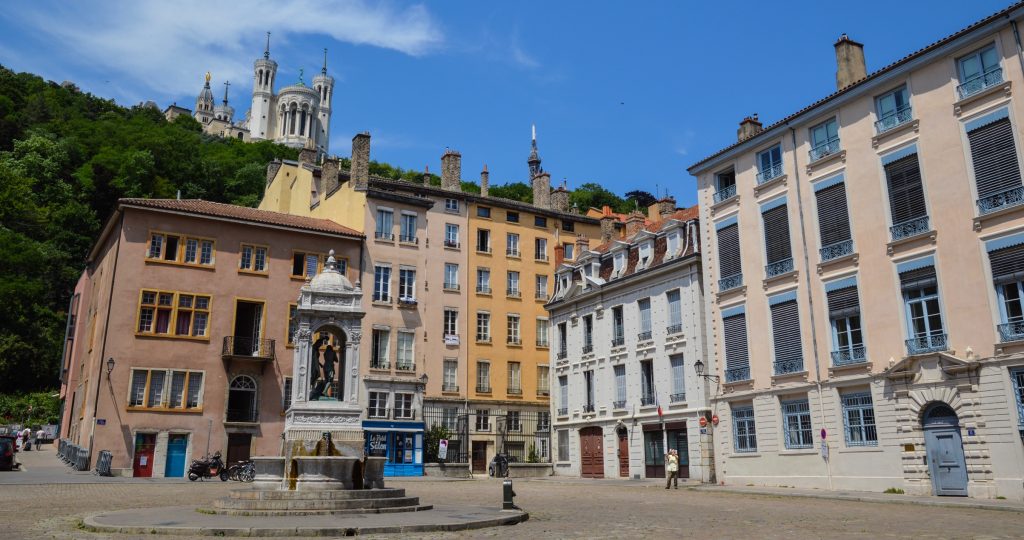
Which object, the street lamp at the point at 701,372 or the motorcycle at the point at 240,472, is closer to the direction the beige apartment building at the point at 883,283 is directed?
the motorcycle

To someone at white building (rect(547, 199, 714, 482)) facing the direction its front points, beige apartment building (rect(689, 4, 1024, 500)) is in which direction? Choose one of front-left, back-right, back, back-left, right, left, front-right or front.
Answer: left

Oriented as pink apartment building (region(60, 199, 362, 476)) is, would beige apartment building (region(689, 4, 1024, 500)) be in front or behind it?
in front

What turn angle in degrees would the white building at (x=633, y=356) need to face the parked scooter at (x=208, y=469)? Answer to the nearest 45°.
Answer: approximately 45° to its right

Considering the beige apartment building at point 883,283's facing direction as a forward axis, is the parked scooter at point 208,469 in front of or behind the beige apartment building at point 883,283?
in front

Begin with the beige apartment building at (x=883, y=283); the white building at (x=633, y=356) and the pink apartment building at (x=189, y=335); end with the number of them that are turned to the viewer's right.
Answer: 0

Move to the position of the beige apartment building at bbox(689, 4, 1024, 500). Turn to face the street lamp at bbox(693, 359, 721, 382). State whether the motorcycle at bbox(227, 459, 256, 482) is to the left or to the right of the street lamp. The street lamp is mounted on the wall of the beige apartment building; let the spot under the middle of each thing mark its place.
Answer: left

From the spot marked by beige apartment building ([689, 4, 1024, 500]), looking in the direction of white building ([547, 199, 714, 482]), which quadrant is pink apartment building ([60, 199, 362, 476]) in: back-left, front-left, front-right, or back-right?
front-left

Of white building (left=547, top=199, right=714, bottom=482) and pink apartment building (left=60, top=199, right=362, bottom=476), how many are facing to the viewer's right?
0

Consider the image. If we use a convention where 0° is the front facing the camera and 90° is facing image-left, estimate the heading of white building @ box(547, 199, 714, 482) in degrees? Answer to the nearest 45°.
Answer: approximately 45°

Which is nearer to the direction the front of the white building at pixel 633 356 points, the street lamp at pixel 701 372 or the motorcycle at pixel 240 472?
the motorcycle

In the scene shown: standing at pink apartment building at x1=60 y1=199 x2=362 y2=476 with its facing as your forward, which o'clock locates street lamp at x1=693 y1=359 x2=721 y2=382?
The street lamp is roughly at 10 o'clock from the pink apartment building.

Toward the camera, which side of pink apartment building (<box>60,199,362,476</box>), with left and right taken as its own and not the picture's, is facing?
front

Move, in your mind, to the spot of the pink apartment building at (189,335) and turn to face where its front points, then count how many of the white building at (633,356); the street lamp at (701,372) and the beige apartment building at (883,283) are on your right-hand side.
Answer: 0

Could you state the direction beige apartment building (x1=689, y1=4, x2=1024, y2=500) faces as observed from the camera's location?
facing the viewer and to the left of the viewer

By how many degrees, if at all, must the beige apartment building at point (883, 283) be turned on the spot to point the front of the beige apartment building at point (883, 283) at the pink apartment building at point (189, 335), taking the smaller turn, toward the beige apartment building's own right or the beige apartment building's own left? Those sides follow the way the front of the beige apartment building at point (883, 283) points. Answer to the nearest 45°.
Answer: approximately 45° to the beige apartment building's own right

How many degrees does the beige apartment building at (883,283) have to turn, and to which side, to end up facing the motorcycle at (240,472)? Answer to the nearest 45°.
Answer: approximately 45° to its right
